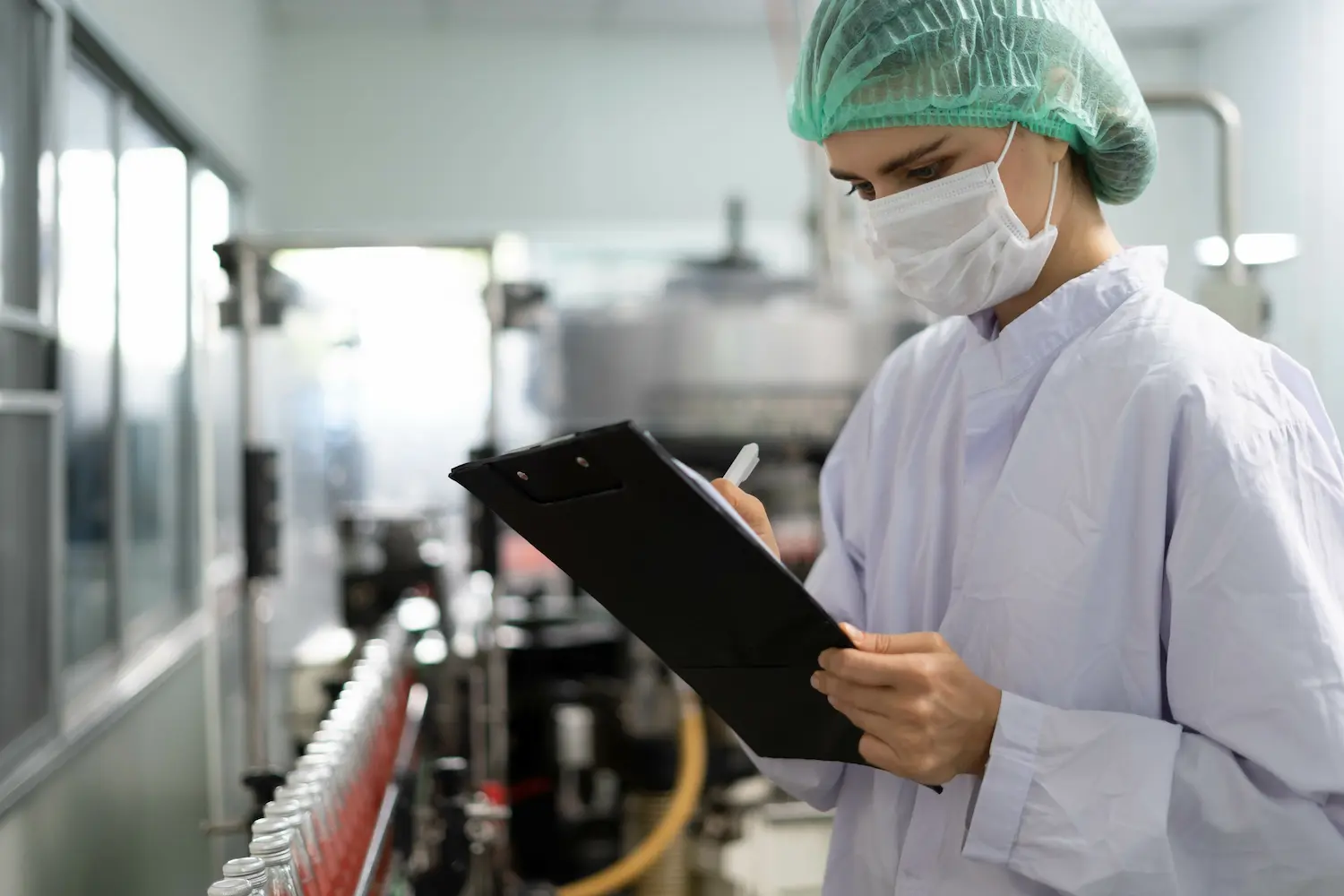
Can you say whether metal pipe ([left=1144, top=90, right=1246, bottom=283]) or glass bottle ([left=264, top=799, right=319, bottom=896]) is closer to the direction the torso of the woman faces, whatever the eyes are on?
the glass bottle

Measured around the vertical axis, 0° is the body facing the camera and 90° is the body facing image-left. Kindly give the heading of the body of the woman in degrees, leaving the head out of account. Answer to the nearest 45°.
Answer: approximately 45°

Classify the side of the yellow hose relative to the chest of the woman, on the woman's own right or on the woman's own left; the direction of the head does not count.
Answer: on the woman's own right

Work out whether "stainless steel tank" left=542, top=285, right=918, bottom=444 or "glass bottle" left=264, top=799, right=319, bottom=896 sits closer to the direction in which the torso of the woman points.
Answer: the glass bottle

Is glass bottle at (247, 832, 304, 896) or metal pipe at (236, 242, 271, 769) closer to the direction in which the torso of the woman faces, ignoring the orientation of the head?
the glass bottle

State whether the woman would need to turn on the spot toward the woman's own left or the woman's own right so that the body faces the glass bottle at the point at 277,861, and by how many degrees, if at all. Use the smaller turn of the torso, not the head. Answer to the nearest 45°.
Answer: approximately 45° to the woman's own right

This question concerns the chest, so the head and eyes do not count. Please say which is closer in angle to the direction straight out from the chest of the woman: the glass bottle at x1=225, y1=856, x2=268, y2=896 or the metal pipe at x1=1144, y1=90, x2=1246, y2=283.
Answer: the glass bottle
